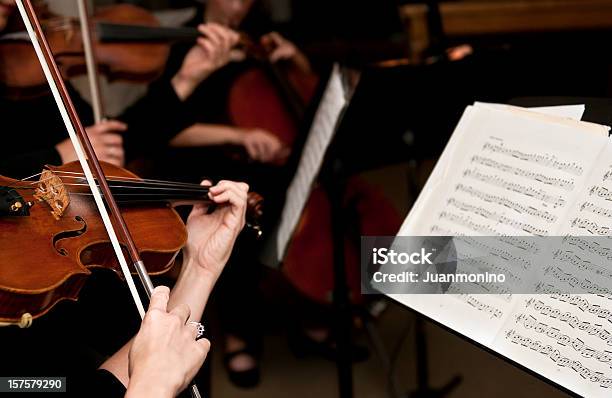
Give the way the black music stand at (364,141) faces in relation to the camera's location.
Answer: facing away from the viewer and to the left of the viewer

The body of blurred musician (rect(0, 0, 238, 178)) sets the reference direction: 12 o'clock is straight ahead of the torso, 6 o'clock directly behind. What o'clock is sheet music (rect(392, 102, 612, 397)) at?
The sheet music is roughly at 12 o'clock from the blurred musician.

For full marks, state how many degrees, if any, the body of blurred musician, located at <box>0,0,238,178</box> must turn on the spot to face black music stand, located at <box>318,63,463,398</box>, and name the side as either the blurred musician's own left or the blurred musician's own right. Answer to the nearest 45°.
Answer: approximately 45° to the blurred musician's own left

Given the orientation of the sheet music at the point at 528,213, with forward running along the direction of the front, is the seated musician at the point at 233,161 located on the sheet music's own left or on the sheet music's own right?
on the sheet music's own right

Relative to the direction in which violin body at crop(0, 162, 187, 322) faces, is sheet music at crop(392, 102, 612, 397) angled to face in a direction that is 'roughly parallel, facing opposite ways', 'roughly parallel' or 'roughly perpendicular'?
roughly perpendicular

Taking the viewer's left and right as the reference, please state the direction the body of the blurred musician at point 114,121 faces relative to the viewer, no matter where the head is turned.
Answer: facing the viewer and to the right of the viewer

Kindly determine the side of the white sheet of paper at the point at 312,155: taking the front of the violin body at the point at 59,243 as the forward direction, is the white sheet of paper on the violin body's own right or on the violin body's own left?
on the violin body's own left

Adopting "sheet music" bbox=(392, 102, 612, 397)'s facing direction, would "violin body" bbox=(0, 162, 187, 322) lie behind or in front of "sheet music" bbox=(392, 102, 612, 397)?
in front

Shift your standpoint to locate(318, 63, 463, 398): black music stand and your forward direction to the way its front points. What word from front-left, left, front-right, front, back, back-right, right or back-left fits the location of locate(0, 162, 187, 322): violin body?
left

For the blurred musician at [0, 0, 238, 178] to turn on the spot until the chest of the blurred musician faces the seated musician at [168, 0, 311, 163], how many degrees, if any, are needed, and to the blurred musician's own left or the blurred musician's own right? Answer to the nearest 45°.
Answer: approximately 90° to the blurred musician's own left

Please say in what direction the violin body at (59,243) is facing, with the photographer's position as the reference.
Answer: facing the viewer

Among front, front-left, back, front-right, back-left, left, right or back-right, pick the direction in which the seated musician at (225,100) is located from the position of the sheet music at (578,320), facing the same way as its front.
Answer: right

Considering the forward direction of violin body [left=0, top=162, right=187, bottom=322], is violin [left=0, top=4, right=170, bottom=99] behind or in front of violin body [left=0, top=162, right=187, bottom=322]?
behind

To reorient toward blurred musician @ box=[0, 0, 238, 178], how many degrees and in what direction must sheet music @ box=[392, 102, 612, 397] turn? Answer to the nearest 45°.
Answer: approximately 45° to its right

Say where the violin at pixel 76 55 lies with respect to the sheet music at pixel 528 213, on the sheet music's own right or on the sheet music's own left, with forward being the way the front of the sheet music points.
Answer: on the sheet music's own right

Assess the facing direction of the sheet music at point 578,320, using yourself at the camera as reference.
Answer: facing the viewer and to the left of the viewer
